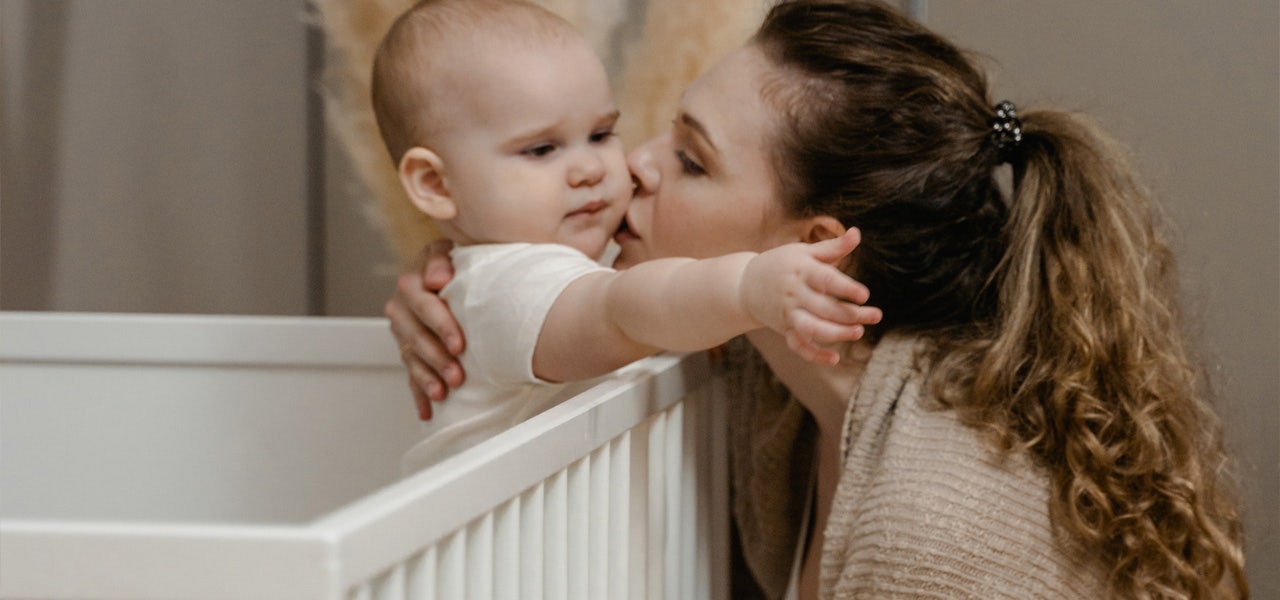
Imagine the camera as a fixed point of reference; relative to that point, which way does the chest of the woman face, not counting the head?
to the viewer's left

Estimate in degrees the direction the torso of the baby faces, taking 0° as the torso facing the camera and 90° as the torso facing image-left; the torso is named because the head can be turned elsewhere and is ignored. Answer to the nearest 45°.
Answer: approximately 315°

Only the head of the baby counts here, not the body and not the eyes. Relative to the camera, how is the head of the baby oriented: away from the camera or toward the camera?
toward the camera

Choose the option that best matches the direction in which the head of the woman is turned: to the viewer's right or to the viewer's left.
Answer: to the viewer's left
